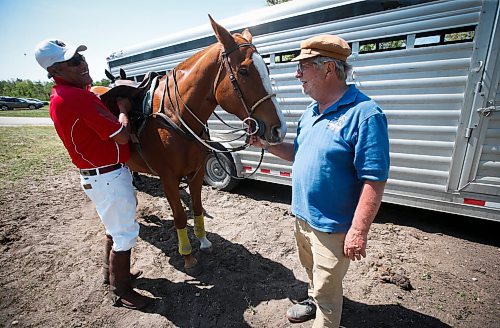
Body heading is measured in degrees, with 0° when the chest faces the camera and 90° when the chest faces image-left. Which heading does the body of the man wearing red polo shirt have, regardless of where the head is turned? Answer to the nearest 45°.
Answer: approximately 270°

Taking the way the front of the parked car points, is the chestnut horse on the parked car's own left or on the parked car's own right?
on the parked car's own right

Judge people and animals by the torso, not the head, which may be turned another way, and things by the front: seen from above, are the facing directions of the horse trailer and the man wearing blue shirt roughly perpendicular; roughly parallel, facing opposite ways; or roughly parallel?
roughly perpendicular

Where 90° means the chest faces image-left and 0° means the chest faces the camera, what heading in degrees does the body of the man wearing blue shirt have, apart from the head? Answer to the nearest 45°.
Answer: approximately 45°

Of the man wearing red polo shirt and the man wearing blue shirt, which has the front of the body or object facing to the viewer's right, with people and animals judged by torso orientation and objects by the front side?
the man wearing red polo shirt

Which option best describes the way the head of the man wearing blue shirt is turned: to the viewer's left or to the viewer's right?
to the viewer's left

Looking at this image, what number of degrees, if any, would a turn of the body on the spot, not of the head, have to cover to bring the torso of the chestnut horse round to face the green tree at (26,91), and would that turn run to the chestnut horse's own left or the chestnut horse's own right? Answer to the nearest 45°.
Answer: approximately 180°

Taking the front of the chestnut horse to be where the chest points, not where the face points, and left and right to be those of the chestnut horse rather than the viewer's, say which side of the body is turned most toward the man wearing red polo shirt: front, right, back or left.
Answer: right
